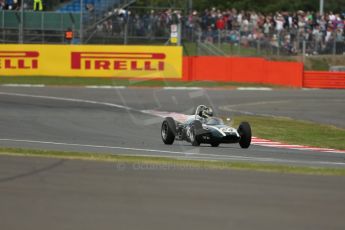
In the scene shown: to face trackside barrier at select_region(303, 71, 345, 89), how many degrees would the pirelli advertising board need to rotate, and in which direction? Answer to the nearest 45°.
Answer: approximately 90° to its left

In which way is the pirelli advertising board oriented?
toward the camera

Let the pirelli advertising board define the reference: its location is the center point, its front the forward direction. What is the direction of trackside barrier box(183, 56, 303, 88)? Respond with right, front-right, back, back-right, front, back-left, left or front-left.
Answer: left
